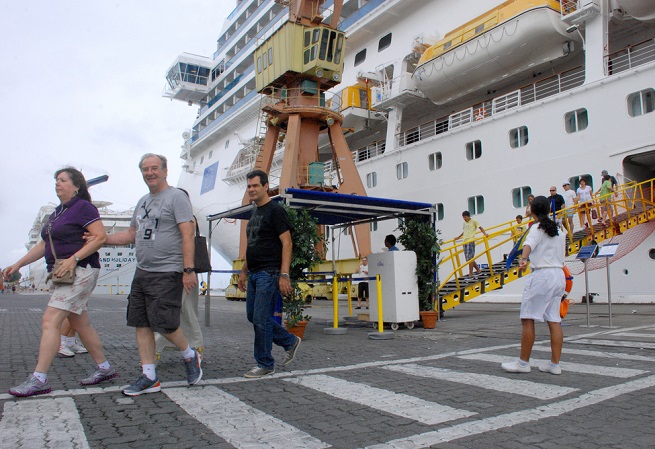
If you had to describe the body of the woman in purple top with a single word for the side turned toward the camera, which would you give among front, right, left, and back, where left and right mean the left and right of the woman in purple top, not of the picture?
left

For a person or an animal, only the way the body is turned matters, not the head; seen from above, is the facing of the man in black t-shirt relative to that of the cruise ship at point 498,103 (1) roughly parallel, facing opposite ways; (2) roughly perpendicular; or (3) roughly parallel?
roughly perpendicular

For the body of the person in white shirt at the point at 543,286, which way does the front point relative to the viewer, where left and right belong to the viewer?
facing away from the viewer and to the left of the viewer

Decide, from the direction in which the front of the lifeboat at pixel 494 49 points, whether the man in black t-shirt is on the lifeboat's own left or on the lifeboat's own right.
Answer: on the lifeboat's own left

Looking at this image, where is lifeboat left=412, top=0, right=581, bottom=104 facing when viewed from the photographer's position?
facing away from the viewer and to the left of the viewer

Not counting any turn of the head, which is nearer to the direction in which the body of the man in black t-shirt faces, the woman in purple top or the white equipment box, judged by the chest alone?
the woman in purple top

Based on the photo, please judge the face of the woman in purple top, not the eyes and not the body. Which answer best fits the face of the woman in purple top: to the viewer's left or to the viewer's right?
to the viewer's left

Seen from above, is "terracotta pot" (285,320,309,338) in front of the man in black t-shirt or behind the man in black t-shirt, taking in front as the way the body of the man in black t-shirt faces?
behind

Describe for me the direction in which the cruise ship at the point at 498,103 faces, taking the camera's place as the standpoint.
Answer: facing away from the viewer and to the left of the viewer

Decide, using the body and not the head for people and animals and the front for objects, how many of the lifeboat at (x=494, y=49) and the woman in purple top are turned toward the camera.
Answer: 0
